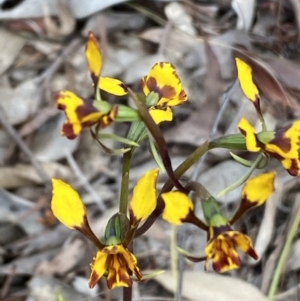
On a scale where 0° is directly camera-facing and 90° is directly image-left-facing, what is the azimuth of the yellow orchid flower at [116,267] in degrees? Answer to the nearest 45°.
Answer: approximately 0°

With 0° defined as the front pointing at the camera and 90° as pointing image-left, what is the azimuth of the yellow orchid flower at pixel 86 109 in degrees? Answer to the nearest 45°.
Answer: approximately 90°

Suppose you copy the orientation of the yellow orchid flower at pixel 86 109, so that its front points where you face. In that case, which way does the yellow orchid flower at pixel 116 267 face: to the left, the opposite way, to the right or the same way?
to the left

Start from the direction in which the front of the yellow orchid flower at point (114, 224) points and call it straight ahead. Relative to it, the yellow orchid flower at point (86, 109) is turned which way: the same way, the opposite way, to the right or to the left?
to the right
